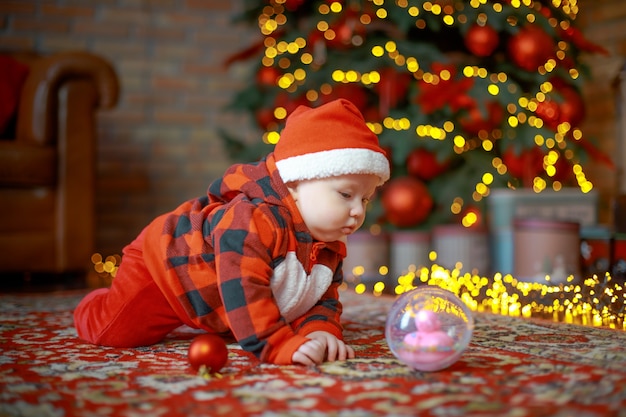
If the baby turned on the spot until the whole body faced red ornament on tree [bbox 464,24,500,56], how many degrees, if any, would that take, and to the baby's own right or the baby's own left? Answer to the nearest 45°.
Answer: approximately 90° to the baby's own left

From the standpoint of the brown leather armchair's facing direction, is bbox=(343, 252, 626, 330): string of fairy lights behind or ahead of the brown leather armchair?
ahead

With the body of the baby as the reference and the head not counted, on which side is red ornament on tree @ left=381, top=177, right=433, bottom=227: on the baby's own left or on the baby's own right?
on the baby's own left

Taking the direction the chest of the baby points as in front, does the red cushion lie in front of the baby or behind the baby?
behind
